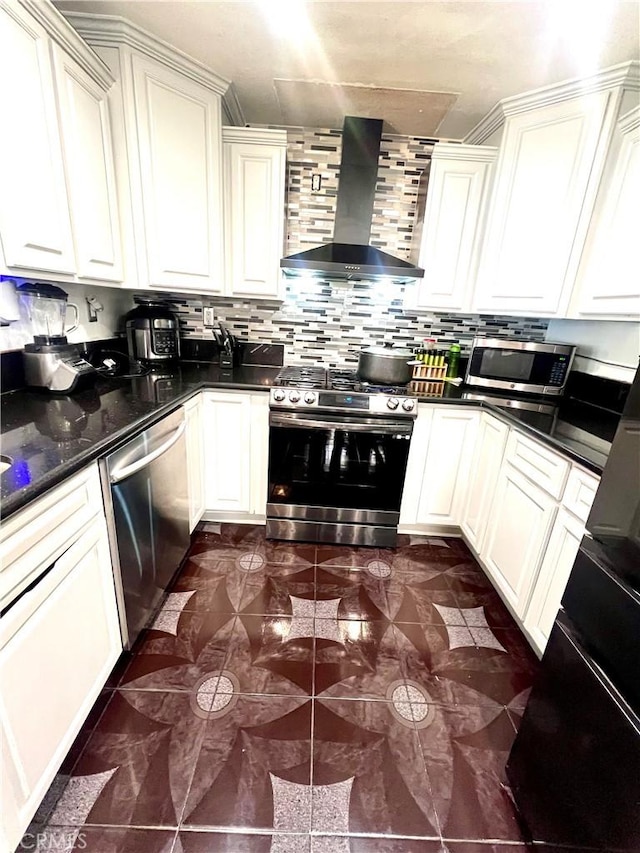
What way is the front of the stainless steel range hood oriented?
toward the camera

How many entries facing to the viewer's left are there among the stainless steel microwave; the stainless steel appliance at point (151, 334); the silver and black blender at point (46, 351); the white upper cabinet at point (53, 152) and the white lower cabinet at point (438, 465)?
0

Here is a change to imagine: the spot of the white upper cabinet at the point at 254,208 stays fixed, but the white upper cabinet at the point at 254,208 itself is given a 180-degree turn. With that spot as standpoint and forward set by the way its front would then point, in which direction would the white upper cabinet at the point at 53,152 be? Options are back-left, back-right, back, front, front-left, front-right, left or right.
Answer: back-left

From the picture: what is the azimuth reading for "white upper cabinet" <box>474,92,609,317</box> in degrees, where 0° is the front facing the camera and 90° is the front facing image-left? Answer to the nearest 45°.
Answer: approximately 45°

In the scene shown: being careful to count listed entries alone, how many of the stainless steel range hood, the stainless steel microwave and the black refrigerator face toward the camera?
2

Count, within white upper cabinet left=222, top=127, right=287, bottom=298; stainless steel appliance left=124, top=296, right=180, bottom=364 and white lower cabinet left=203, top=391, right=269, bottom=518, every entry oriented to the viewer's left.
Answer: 0

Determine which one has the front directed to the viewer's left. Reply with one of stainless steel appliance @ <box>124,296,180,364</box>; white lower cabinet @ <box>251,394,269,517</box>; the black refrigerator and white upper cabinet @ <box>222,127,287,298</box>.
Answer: the black refrigerator

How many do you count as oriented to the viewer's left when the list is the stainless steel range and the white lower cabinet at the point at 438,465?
0

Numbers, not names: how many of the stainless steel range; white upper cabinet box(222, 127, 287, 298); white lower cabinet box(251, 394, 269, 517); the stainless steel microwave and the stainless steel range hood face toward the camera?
5

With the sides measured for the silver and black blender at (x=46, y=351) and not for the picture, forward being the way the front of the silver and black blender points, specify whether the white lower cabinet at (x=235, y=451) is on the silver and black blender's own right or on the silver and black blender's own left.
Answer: on the silver and black blender's own left

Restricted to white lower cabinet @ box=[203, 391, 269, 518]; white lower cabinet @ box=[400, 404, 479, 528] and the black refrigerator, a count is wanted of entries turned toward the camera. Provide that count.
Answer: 2

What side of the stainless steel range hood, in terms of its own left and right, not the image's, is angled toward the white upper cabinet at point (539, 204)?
left

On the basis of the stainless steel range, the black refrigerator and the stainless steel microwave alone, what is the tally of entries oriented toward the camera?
2

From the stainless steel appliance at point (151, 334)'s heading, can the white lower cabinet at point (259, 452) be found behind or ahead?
ahead

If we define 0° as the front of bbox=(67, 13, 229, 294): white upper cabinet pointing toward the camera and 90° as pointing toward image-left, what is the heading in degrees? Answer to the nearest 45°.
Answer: approximately 315°
